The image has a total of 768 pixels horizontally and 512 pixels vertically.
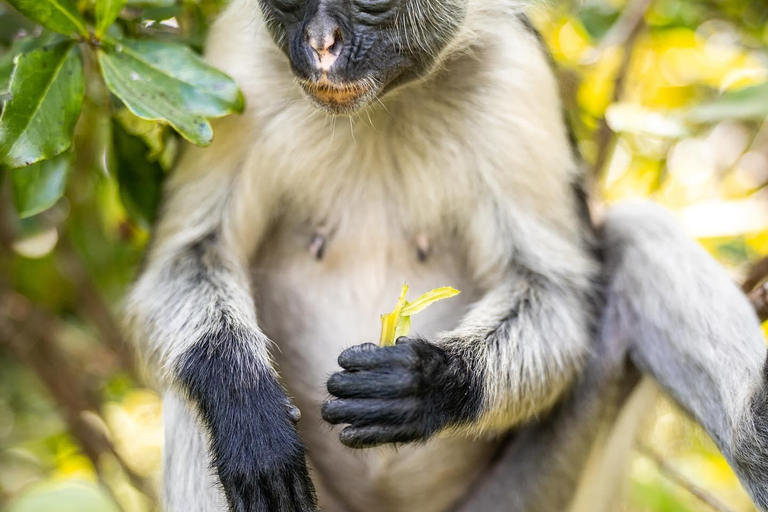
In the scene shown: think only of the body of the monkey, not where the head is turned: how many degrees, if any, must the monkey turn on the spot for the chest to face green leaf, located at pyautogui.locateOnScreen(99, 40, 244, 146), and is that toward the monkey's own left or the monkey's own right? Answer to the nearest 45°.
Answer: approximately 90° to the monkey's own right

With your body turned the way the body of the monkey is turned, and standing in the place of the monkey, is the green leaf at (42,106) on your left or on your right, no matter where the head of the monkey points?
on your right

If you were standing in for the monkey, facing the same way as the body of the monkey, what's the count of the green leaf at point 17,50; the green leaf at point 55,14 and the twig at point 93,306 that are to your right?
3

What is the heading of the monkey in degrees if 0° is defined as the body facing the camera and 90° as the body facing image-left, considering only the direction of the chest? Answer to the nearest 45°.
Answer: approximately 0°

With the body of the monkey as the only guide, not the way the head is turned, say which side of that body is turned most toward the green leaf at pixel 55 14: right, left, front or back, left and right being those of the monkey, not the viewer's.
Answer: right

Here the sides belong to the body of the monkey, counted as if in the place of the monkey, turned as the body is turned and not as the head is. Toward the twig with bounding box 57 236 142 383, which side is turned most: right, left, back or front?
right

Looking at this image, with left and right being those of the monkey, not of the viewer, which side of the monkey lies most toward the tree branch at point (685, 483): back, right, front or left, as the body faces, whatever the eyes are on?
left

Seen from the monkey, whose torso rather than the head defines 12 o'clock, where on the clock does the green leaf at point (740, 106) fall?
The green leaf is roughly at 8 o'clock from the monkey.
